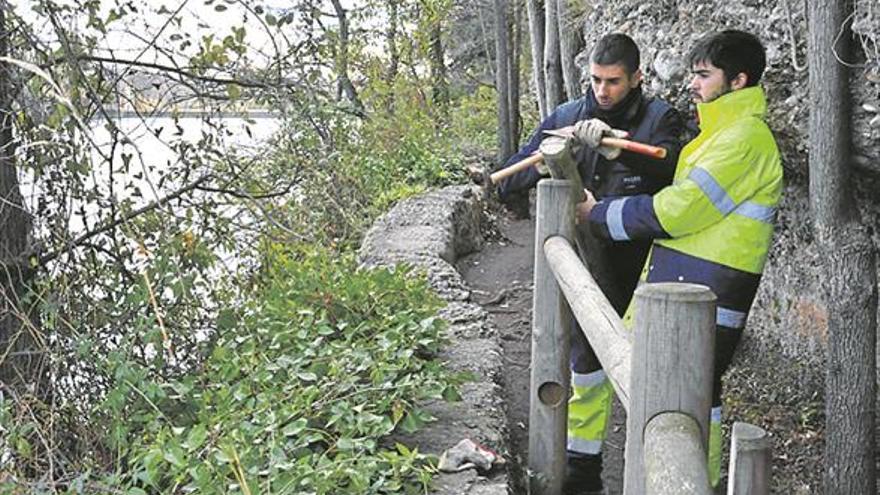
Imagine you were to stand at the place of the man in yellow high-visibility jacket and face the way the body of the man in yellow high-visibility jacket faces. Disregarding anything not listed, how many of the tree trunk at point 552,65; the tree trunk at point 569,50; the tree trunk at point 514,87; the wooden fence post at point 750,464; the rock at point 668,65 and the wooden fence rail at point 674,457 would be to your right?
4

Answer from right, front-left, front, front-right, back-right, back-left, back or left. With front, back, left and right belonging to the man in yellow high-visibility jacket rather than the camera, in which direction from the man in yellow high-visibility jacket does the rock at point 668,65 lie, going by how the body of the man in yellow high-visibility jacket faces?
right

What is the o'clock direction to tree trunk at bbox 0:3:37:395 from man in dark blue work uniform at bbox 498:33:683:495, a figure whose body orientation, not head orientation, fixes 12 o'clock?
The tree trunk is roughly at 1 o'clock from the man in dark blue work uniform.

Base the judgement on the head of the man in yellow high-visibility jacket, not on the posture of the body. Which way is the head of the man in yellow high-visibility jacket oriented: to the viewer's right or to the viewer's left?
to the viewer's left

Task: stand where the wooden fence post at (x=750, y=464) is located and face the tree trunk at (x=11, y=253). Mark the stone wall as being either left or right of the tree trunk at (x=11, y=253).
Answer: right

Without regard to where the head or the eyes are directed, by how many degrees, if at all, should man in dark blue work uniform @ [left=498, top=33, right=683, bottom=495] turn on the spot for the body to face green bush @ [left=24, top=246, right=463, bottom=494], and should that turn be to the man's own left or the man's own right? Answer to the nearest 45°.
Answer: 0° — they already face it

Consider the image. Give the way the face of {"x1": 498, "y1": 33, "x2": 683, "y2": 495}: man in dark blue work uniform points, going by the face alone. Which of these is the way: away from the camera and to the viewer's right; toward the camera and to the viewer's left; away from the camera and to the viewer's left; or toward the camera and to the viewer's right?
toward the camera and to the viewer's left

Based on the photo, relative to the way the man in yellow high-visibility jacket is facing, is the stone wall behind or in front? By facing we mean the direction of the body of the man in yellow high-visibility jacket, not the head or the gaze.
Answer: in front

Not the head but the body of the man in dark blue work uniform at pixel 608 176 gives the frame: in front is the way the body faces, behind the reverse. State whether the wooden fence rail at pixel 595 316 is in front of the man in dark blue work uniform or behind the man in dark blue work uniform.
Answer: in front

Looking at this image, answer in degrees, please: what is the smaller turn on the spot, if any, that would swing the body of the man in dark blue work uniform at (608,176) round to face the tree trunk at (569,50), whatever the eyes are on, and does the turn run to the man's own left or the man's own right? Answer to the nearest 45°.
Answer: approximately 135° to the man's own right

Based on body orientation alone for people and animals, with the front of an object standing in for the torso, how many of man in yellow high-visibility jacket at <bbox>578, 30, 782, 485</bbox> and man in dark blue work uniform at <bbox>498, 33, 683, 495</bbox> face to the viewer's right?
0

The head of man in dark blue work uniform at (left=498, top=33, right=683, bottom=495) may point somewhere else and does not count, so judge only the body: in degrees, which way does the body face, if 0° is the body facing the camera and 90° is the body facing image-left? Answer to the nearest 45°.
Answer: approximately 45°

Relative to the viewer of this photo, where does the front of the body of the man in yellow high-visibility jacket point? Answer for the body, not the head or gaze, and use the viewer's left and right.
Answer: facing to the left of the viewer
